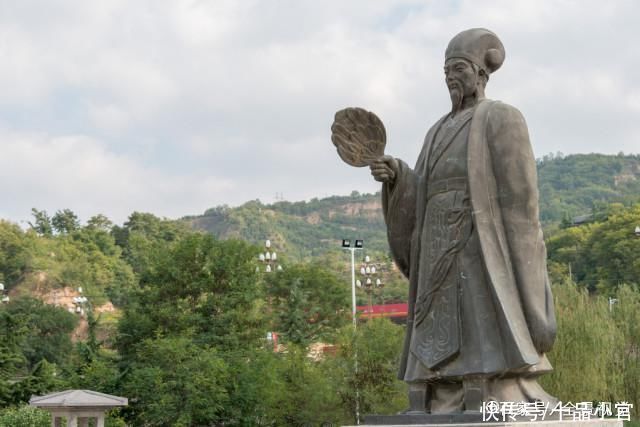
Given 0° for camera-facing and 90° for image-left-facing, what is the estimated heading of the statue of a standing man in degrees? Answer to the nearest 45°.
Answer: approximately 45°

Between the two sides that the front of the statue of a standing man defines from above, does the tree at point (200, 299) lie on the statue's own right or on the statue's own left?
on the statue's own right

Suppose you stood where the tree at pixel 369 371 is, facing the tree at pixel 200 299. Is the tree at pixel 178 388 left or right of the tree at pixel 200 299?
left

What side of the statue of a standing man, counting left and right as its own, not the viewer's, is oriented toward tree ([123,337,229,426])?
right

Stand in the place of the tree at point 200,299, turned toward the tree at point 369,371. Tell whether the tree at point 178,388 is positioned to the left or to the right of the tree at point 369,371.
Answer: right

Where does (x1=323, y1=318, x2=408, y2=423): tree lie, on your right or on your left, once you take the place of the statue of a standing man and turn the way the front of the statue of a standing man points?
on your right
